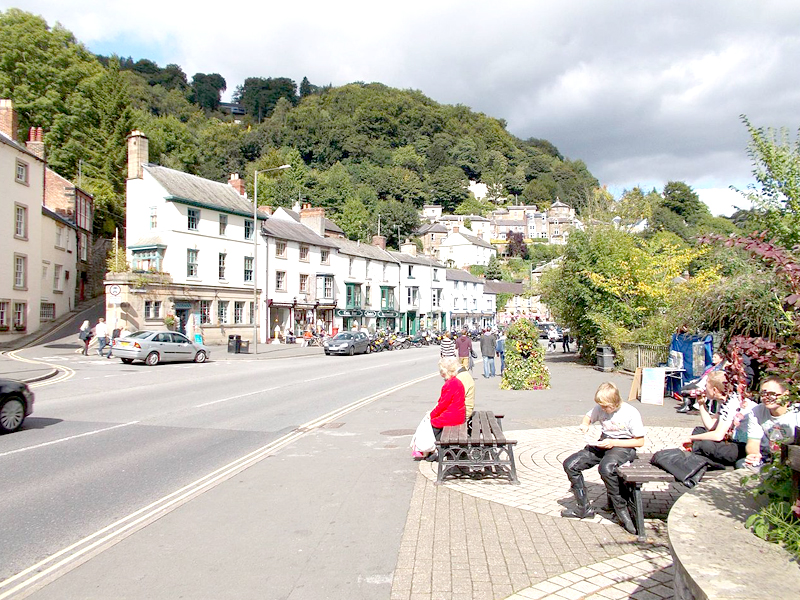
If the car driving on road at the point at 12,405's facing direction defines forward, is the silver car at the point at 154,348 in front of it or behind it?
in front

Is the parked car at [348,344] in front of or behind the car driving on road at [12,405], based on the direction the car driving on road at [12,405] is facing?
in front

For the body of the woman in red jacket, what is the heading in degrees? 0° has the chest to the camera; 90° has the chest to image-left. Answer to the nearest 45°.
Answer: approximately 90°

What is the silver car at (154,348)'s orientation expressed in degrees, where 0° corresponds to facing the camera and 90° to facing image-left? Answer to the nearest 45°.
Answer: approximately 225°

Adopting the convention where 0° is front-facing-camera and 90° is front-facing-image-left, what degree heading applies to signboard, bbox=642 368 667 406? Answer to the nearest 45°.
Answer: approximately 0°

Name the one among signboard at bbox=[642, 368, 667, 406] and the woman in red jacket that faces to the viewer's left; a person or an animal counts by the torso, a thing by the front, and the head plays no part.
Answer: the woman in red jacket

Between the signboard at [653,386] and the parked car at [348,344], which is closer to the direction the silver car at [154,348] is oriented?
the parked car

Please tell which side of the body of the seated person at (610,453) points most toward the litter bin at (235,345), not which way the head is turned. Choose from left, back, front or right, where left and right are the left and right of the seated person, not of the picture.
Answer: right

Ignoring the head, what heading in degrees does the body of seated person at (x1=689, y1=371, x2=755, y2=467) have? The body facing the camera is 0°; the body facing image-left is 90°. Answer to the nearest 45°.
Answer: approximately 90°

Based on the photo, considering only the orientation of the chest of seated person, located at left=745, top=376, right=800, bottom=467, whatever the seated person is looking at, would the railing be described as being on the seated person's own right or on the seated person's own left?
on the seated person's own right

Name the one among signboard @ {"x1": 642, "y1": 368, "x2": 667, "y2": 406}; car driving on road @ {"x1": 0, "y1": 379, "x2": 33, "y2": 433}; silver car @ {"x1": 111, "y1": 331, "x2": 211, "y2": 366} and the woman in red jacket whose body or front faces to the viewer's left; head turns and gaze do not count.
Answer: the woman in red jacket

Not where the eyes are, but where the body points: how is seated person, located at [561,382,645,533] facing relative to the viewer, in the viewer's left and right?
facing the viewer and to the left of the viewer
